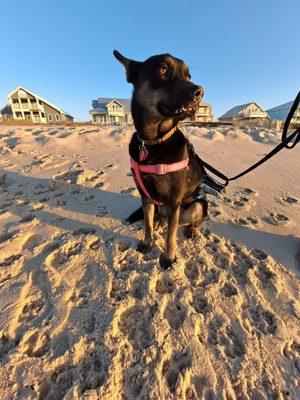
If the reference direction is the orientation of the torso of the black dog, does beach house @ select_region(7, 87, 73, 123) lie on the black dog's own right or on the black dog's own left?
on the black dog's own right

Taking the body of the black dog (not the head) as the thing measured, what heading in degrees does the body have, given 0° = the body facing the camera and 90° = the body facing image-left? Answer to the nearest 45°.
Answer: approximately 45°

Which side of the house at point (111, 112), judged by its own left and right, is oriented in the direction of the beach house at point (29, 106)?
right

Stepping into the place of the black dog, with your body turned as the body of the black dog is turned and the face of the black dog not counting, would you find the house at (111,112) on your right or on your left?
on your right

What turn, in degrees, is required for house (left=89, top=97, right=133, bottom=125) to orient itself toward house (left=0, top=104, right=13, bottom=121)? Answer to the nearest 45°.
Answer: approximately 90° to its right

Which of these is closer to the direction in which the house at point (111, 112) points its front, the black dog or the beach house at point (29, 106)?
the black dog

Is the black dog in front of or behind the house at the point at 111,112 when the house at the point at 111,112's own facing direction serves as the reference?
in front

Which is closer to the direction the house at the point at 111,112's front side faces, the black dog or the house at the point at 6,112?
the black dog
